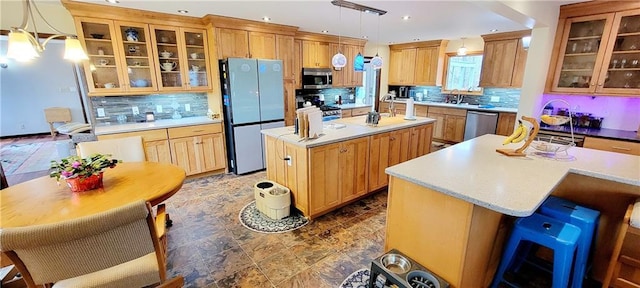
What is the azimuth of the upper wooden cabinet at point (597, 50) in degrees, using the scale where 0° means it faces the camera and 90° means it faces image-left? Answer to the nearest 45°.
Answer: approximately 45°

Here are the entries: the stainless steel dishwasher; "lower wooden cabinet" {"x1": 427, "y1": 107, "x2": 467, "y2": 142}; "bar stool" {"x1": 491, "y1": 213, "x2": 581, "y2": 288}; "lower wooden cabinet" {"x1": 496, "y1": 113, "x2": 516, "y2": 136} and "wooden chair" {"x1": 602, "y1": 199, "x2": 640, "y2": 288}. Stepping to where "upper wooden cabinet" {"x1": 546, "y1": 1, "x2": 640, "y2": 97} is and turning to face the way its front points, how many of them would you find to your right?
3

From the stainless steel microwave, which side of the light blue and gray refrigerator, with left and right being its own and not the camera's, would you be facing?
left

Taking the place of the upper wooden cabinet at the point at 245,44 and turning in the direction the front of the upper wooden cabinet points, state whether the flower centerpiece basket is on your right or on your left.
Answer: on your right

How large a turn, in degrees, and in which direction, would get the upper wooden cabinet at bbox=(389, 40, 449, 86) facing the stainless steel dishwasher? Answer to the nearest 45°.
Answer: approximately 90° to its left

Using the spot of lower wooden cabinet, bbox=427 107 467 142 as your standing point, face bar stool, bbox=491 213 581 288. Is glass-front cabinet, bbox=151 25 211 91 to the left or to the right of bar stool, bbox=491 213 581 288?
right

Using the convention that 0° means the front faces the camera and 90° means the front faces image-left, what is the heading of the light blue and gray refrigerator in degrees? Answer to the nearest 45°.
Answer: approximately 315°

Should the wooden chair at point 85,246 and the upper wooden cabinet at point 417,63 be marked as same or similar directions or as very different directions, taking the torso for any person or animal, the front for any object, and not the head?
very different directions
